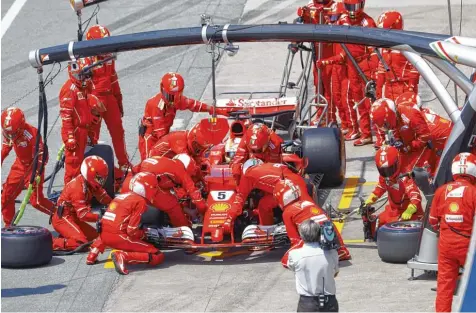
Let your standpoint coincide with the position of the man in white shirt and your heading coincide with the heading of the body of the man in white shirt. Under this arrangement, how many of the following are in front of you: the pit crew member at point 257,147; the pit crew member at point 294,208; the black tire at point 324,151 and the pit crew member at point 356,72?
4

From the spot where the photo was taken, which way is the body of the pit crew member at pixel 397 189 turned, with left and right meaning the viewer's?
facing the viewer and to the left of the viewer

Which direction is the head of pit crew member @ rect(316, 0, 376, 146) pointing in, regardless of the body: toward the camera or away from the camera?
toward the camera

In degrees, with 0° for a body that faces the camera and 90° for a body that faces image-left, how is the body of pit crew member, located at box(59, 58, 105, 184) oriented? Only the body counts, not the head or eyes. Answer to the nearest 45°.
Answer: approximately 315°

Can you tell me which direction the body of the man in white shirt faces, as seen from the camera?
away from the camera

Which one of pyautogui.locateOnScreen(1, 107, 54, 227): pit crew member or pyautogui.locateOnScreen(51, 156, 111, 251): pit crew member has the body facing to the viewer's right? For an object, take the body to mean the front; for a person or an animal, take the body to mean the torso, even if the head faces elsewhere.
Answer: pyautogui.locateOnScreen(51, 156, 111, 251): pit crew member

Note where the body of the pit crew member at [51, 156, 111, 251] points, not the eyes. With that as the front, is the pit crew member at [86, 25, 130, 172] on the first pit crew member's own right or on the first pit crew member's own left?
on the first pit crew member's own left

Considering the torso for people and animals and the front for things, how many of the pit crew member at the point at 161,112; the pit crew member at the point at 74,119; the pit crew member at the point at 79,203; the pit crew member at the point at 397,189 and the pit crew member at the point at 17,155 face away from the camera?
0

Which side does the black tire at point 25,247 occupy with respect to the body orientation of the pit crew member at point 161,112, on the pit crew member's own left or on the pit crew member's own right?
on the pit crew member's own right

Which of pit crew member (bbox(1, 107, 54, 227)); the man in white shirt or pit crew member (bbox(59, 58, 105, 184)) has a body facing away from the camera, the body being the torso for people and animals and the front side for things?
the man in white shirt

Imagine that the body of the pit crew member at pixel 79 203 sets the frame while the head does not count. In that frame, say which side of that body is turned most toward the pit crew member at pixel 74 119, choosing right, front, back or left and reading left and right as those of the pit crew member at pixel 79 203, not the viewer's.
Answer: left
